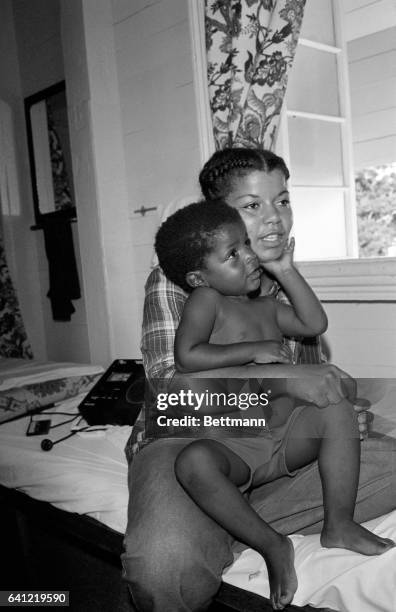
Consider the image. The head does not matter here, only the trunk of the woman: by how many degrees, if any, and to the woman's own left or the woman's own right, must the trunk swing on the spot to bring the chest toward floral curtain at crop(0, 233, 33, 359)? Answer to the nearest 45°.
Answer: approximately 180°

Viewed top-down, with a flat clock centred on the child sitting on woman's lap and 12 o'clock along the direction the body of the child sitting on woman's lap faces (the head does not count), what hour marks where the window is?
The window is roughly at 8 o'clock from the child sitting on woman's lap.

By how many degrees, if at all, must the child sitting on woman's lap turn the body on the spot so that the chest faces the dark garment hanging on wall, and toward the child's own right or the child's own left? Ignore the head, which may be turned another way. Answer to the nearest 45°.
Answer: approximately 180°

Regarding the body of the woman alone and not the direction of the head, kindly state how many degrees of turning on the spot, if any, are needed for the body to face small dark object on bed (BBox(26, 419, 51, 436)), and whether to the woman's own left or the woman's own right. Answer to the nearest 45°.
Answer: approximately 180°

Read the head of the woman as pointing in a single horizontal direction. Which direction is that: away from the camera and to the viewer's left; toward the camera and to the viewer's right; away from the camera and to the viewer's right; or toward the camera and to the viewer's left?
toward the camera and to the viewer's right

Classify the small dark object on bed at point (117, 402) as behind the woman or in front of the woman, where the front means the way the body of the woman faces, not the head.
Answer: behind

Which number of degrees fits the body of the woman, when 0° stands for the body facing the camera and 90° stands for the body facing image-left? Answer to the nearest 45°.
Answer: approximately 315°
